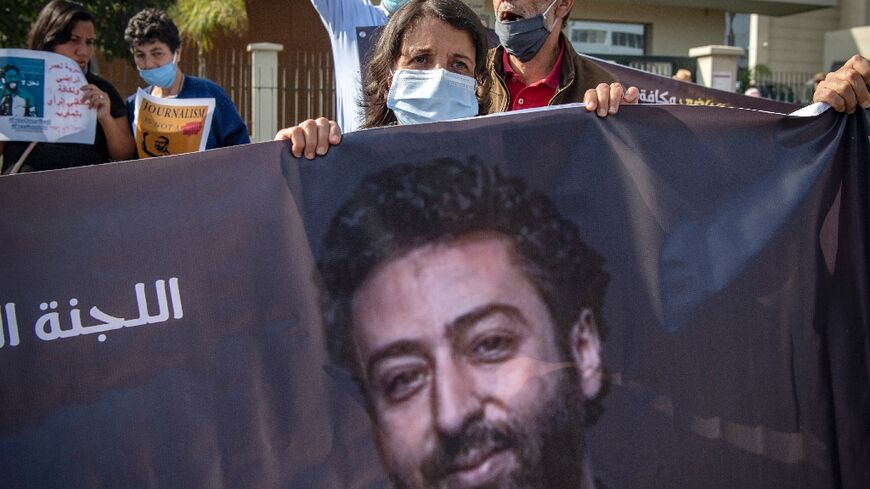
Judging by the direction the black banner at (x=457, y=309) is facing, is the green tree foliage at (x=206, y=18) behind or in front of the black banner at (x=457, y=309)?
behind

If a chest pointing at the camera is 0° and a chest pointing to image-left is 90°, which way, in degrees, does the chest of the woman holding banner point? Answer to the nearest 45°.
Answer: approximately 0°

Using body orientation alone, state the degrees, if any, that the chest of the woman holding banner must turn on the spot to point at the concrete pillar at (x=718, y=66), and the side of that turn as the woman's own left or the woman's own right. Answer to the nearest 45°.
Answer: approximately 135° to the woman's own left

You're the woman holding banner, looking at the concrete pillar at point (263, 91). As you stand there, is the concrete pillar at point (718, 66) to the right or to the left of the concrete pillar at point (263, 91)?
right

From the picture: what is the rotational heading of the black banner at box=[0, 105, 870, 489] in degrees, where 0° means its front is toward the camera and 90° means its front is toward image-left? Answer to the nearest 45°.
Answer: approximately 0°

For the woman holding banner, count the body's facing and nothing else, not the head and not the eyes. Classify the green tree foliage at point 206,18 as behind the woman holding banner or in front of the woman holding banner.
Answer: behind

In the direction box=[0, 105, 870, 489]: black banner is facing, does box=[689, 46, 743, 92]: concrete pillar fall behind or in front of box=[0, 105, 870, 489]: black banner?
behind
